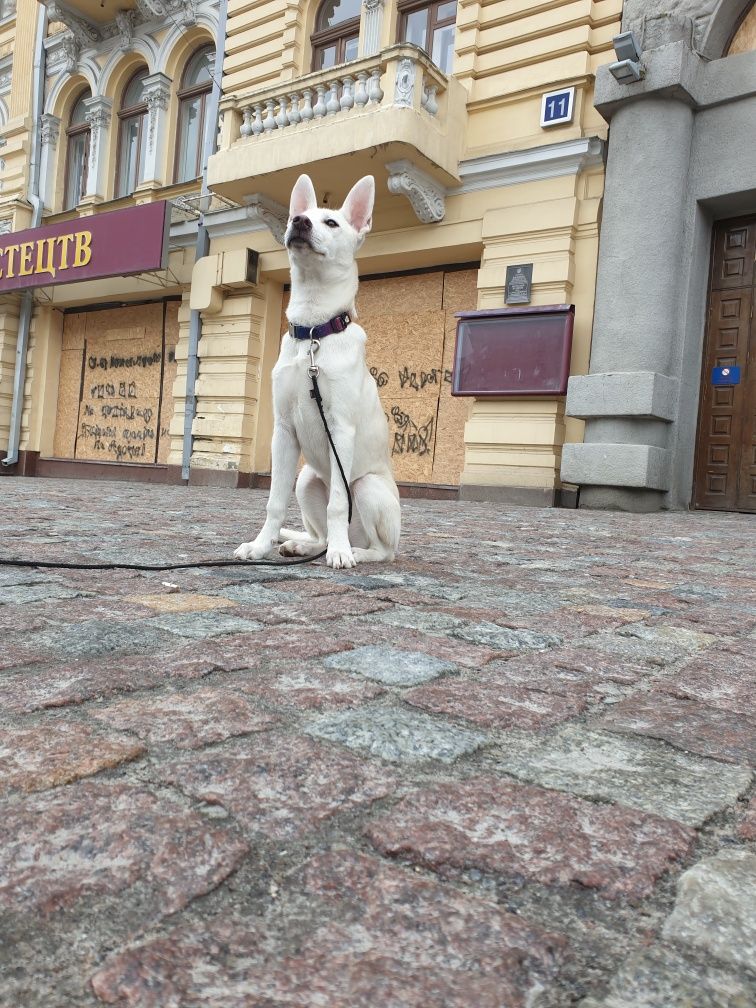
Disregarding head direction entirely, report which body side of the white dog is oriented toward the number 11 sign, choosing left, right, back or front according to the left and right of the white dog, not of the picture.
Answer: back

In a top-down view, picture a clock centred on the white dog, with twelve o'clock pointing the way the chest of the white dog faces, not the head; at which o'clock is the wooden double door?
The wooden double door is roughly at 6 o'clock from the white dog.

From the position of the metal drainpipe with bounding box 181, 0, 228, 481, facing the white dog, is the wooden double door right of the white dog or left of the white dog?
left

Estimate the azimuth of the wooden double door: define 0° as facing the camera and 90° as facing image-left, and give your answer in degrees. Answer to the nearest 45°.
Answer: approximately 0°

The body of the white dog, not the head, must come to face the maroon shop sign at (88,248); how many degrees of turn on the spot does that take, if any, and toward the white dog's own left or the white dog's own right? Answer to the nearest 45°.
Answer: approximately 135° to the white dog's own right

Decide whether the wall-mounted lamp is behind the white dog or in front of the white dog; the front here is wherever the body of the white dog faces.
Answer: behind
